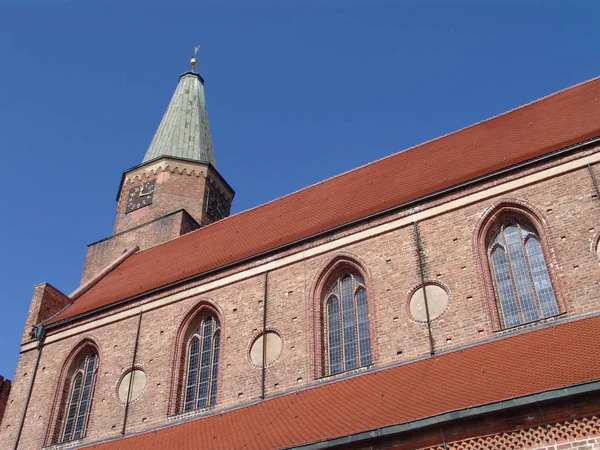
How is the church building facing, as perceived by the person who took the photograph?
facing away from the viewer and to the left of the viewer
